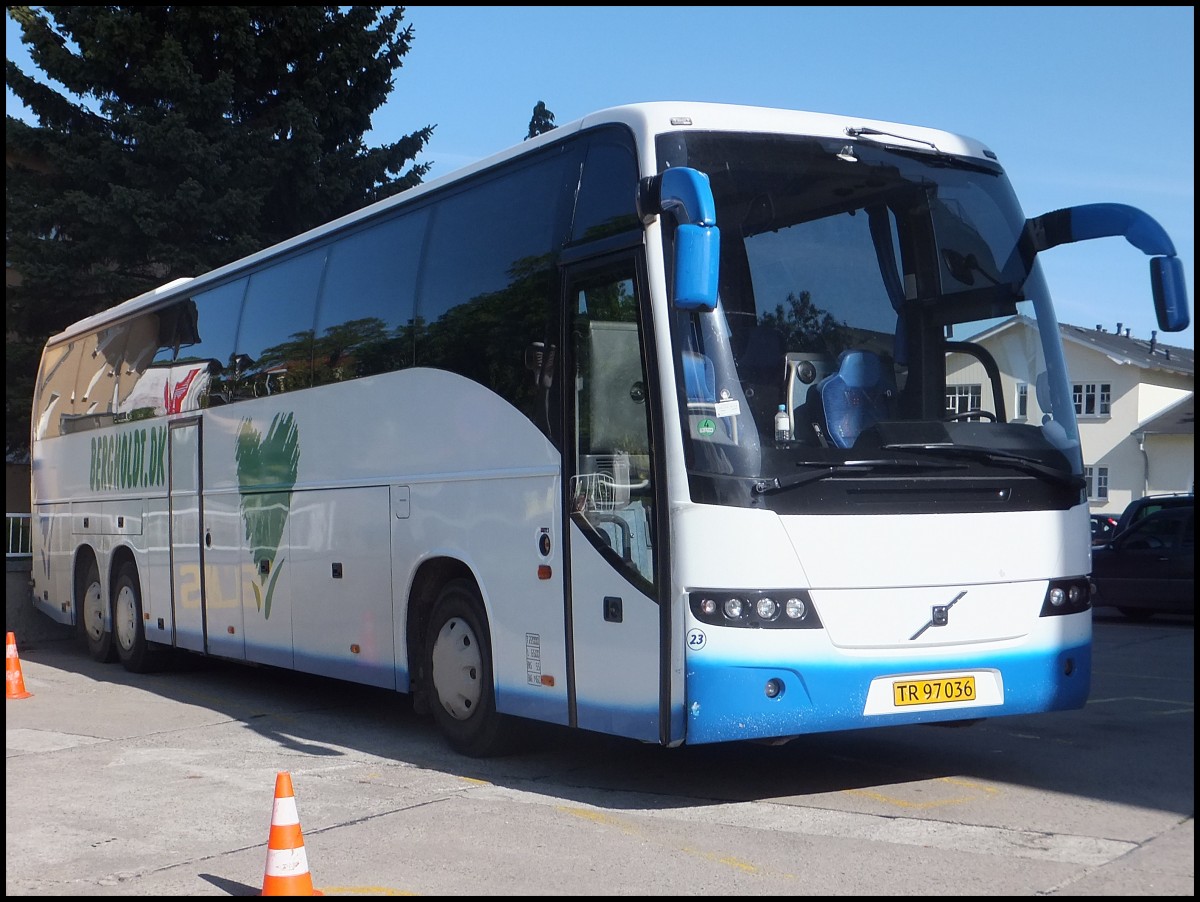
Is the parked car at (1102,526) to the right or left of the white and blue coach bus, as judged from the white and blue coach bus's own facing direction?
on its left

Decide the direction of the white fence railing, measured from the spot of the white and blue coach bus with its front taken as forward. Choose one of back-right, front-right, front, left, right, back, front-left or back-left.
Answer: back

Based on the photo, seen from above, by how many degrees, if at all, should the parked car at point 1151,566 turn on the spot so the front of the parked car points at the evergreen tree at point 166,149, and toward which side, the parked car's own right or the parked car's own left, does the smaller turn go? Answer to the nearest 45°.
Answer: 0° — it already faces it

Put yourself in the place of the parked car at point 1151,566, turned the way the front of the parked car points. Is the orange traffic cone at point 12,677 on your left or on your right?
on your left

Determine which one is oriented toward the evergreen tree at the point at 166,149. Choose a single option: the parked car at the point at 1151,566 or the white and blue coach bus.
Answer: the parked car

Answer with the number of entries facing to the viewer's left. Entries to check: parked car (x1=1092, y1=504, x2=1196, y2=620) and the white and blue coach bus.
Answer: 1

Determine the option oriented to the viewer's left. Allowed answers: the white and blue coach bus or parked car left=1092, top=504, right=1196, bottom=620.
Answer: the parked car

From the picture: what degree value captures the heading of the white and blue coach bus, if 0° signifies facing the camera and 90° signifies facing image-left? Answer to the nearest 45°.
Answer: approximately 315°

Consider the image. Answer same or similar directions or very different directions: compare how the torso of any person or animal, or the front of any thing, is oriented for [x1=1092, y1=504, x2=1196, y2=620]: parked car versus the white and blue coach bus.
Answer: very different directions

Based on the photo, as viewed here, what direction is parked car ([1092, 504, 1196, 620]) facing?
to the viewer's left

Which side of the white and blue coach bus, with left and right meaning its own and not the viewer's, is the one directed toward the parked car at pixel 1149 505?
left

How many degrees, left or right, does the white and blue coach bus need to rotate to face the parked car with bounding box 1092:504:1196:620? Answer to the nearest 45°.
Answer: approximately 90° to its left
